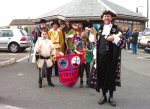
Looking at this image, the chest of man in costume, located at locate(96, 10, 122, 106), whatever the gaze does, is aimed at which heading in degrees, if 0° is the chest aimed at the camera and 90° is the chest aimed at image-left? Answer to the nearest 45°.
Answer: approximately 0°

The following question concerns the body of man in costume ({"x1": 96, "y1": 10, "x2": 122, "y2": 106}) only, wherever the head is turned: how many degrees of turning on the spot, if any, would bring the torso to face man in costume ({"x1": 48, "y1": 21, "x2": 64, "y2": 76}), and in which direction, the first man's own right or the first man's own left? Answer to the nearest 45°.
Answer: approximately 135° to the first man's own right

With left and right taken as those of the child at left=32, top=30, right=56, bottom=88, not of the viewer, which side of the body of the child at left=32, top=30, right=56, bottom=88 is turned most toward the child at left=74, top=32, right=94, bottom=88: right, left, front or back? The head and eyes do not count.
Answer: left

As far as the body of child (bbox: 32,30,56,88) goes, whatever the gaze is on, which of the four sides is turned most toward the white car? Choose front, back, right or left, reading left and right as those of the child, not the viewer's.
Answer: back

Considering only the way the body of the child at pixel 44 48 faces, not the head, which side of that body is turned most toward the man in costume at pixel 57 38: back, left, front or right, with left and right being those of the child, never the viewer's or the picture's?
back

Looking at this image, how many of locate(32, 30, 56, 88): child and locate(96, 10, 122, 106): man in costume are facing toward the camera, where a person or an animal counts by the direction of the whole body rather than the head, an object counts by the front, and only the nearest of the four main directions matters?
2

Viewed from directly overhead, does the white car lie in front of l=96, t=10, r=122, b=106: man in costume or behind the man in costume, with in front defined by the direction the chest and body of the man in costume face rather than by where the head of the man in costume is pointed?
behind

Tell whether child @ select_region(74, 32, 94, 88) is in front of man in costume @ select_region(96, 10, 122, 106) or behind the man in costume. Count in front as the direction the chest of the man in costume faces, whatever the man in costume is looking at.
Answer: behind
